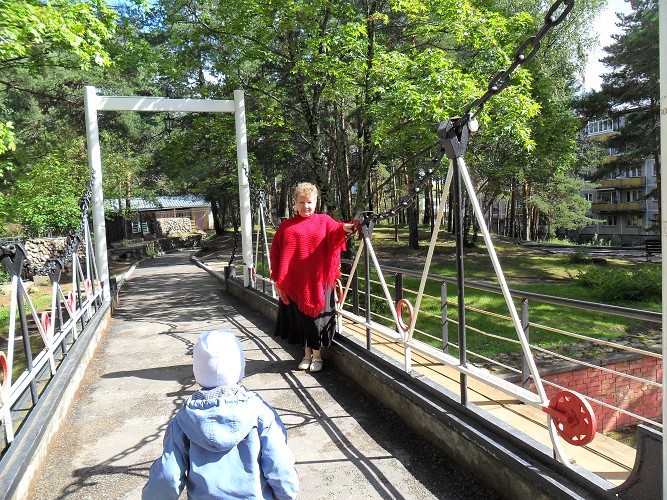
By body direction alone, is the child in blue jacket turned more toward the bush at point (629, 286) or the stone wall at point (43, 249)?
the stone wall

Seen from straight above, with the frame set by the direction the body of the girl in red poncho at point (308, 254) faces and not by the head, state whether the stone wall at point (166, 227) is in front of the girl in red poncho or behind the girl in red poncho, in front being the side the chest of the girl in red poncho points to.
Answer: behind

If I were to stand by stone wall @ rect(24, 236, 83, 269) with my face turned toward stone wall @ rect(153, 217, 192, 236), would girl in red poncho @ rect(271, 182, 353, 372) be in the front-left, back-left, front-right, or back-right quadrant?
back-right

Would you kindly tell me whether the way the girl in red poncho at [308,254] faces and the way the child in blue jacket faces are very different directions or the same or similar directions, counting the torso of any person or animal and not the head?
very different directions

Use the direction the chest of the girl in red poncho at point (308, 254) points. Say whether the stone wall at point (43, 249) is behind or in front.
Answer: behind

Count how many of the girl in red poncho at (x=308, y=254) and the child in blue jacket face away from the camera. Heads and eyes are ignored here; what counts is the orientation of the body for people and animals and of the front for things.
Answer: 1

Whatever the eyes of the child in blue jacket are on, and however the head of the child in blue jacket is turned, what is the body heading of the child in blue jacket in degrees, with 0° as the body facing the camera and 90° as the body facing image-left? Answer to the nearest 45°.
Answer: approximately 180°

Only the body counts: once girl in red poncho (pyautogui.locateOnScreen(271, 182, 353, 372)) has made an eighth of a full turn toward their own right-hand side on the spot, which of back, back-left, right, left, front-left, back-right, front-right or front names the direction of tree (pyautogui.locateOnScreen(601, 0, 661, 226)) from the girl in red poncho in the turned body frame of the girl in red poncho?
back

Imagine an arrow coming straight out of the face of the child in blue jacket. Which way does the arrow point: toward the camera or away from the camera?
away from the camera

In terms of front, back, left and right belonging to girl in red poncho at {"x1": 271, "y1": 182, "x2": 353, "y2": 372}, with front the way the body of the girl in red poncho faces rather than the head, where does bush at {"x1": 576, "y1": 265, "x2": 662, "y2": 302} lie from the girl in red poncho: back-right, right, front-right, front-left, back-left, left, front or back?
back-left
